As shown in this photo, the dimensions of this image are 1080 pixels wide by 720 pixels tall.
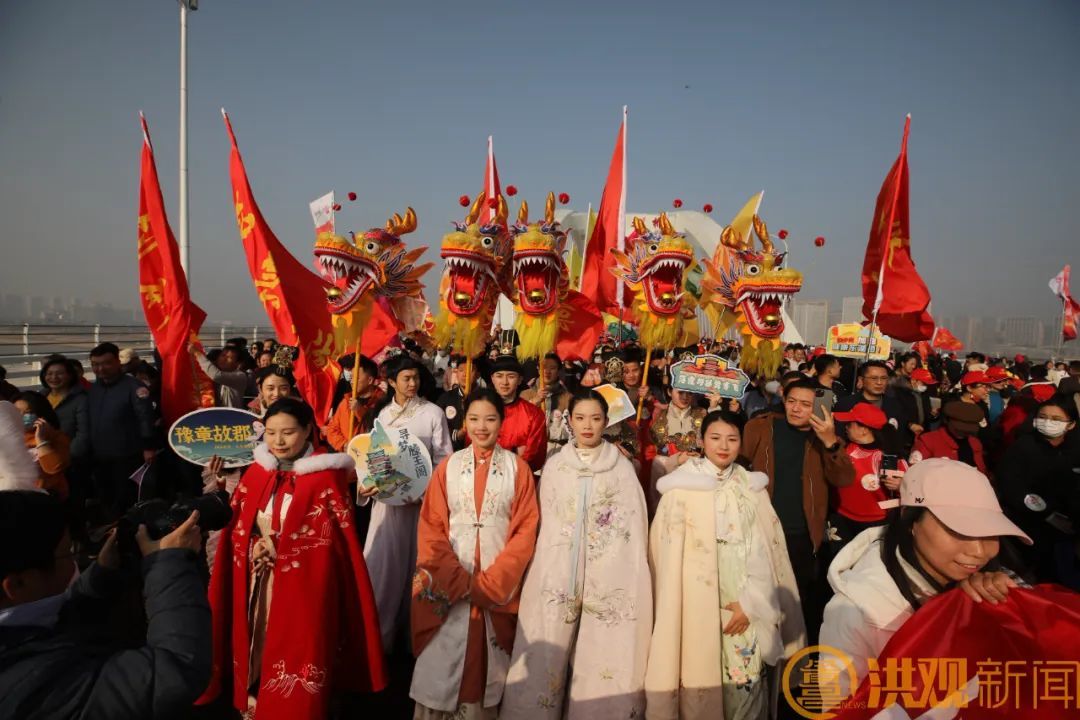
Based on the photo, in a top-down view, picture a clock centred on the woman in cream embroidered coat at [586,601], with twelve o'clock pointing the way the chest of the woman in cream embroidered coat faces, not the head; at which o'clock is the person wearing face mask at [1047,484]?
The person wearing face mask is roughly at 8 o'clock from the woman in cream embroidered coat.

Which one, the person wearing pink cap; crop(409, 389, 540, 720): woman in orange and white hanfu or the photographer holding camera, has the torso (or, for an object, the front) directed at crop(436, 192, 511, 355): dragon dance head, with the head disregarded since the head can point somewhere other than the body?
the photographer holding camera

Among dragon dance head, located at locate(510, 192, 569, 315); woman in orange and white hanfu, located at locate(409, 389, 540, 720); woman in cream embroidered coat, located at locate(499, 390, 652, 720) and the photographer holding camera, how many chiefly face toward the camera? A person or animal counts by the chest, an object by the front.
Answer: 3

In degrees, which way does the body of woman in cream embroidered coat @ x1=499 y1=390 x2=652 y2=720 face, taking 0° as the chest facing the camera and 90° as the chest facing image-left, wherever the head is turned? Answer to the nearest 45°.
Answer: approximately 0°

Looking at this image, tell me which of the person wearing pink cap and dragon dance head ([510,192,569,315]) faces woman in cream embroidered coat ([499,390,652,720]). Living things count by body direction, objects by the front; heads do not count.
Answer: the dragon dance head

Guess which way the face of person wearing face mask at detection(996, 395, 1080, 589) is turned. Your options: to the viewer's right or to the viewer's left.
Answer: to the viewer's left

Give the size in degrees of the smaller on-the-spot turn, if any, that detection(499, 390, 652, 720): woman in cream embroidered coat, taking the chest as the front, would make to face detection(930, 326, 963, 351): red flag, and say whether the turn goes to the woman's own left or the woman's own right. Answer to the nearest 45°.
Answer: approximately 135° to the woman's own left
